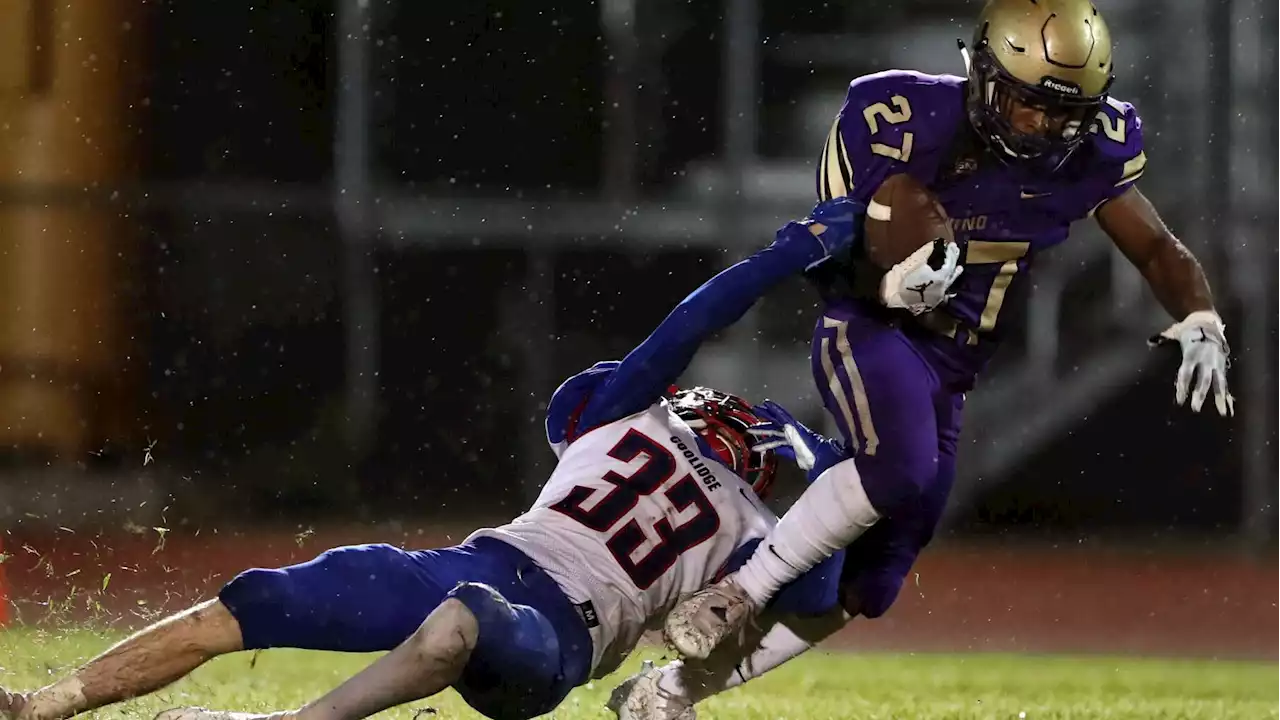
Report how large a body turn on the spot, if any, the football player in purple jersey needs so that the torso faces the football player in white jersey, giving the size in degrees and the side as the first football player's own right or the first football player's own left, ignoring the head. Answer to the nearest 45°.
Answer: approximately 90° to the first football player's own right
